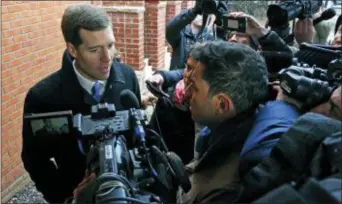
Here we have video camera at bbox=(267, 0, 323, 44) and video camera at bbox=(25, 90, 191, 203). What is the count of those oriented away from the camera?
1

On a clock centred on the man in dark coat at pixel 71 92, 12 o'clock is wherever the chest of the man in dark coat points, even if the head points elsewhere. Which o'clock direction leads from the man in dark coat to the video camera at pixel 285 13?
The video camera is roughly at 10 o'clock from the man in dark coat.

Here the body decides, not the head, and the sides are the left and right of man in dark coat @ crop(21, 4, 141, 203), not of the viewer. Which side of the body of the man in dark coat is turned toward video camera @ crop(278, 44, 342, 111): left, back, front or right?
front

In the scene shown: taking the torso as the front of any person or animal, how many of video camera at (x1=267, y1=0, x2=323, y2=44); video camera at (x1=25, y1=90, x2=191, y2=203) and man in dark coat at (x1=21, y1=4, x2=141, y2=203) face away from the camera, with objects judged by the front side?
1

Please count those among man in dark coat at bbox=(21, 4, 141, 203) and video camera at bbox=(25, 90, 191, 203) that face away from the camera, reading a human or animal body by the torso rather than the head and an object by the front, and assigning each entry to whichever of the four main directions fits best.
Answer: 1

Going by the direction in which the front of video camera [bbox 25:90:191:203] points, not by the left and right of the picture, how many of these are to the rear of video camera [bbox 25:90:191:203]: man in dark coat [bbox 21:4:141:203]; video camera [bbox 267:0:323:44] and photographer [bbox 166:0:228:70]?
0

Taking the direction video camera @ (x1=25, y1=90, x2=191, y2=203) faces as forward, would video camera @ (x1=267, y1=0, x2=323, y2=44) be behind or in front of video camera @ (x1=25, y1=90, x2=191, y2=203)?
in front

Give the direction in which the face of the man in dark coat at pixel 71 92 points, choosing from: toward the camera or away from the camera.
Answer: toward the camera

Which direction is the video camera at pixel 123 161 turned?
away from the camera

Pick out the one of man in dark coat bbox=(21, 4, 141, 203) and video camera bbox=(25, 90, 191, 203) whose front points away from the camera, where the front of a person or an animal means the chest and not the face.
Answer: the video camera

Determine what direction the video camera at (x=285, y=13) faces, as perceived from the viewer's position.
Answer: facing the viewer and to the left of the viewer

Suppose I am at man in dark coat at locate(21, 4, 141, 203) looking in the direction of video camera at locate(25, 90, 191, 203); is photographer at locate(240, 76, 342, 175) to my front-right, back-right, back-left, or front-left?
front-left

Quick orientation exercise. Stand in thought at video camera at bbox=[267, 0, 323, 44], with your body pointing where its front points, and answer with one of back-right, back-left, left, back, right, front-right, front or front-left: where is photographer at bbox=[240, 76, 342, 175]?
front-left

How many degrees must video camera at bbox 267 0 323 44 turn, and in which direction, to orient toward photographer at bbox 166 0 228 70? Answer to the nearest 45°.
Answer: approximately 45° to its right

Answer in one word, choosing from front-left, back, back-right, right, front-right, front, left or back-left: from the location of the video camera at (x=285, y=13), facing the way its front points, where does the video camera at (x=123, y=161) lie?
front-left
